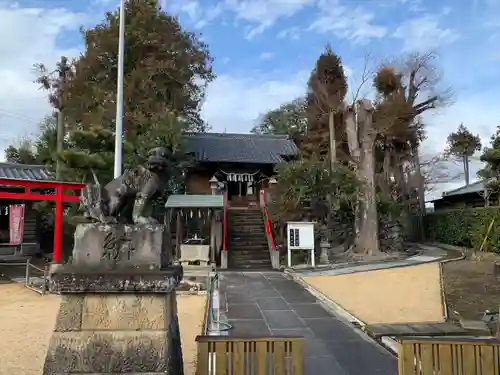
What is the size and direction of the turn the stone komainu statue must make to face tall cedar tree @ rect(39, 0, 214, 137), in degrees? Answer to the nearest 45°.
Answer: approximately 90° to its left

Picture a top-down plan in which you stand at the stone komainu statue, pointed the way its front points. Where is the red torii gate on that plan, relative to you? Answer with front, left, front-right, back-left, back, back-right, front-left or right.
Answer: left

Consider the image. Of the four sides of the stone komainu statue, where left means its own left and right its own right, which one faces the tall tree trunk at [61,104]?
left

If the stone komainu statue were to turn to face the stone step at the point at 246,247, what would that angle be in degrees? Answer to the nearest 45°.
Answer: approximately 90° to its left

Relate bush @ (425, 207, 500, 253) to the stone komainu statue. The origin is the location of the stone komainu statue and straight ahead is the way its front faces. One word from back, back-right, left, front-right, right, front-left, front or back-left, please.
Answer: front-left

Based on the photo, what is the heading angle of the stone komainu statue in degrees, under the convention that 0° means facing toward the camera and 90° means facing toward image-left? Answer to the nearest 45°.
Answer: approximately 270°

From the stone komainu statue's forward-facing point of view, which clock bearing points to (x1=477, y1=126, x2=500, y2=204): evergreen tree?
The evergreen tree is roughly at 11 o'clock from the stone komainu statue.

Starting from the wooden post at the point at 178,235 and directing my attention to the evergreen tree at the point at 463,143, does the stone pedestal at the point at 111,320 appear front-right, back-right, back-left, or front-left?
back-right

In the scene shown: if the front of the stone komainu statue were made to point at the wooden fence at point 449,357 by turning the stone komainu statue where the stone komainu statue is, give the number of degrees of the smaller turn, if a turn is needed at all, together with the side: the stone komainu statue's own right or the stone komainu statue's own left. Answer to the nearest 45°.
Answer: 0° — it already faces it

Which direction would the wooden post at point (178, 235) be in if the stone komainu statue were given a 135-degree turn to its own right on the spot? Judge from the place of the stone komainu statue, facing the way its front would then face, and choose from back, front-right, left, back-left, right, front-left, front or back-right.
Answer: back-right
